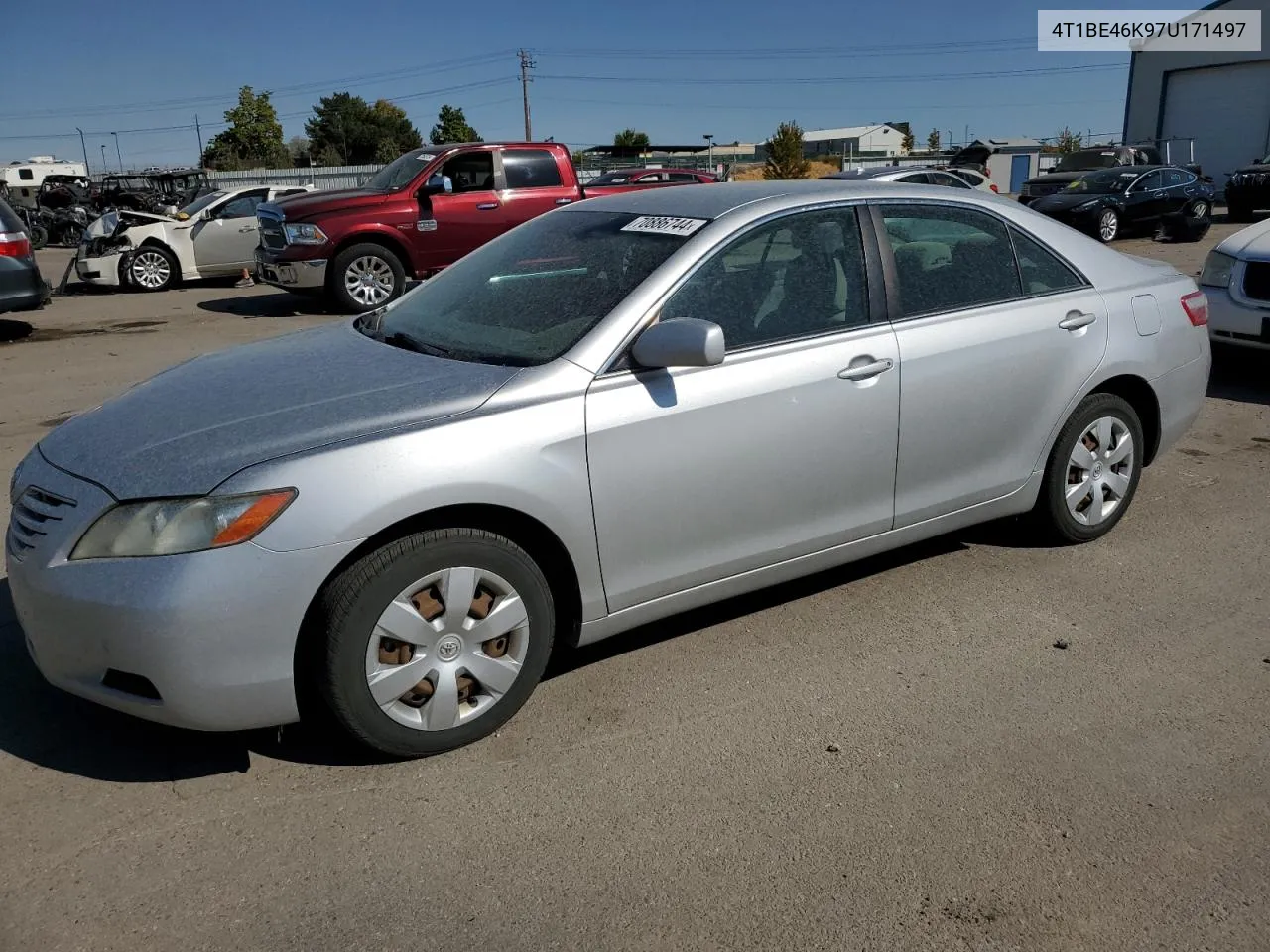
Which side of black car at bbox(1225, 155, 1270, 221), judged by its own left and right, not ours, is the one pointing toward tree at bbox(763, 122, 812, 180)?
right

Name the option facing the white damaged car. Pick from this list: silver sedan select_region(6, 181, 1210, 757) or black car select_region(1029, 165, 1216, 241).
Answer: the black car

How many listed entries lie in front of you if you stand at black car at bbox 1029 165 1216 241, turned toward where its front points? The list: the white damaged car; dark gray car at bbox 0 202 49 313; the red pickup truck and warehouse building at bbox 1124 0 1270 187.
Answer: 3

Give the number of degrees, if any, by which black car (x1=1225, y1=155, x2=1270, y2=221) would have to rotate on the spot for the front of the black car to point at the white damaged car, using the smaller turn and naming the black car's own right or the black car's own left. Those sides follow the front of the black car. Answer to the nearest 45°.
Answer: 0° — it already faces it

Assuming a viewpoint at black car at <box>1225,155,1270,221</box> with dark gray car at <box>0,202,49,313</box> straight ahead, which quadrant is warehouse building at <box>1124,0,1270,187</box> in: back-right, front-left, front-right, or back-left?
back-right

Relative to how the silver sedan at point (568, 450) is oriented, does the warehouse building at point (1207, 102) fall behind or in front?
behind

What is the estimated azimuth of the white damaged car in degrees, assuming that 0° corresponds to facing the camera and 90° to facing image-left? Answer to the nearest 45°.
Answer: approximately 45°
